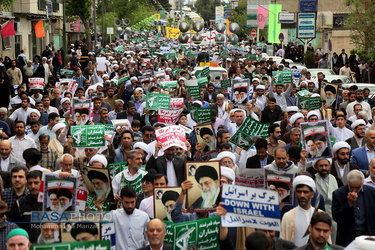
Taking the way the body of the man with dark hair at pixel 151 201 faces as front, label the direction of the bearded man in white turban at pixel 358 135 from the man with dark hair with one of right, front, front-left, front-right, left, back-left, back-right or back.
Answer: back-left

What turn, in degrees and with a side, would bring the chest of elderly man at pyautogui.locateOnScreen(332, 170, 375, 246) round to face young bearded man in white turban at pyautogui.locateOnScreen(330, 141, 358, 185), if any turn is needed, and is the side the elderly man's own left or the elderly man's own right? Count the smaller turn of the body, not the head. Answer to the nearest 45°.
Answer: approximately 180°

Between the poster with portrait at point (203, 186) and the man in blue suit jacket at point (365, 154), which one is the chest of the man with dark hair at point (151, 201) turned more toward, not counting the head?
the poster with portrait

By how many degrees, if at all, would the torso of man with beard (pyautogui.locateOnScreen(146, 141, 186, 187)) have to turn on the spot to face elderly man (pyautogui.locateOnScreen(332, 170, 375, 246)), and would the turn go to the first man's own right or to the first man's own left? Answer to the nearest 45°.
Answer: approximately 45° to the first man's own left

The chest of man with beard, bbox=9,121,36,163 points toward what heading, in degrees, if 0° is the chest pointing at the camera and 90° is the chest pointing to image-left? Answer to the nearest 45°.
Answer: approximately 0°

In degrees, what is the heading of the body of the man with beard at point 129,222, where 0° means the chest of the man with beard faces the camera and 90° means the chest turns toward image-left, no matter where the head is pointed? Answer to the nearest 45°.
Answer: approximately 0°

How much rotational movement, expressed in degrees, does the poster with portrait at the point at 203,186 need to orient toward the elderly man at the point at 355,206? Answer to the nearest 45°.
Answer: approximately 90° to its left

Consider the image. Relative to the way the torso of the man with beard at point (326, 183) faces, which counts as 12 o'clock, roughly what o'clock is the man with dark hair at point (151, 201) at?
the man with dark hair at point (151, 201) is roughly at 2 o'clock from the man with beard at point (326, 183).
